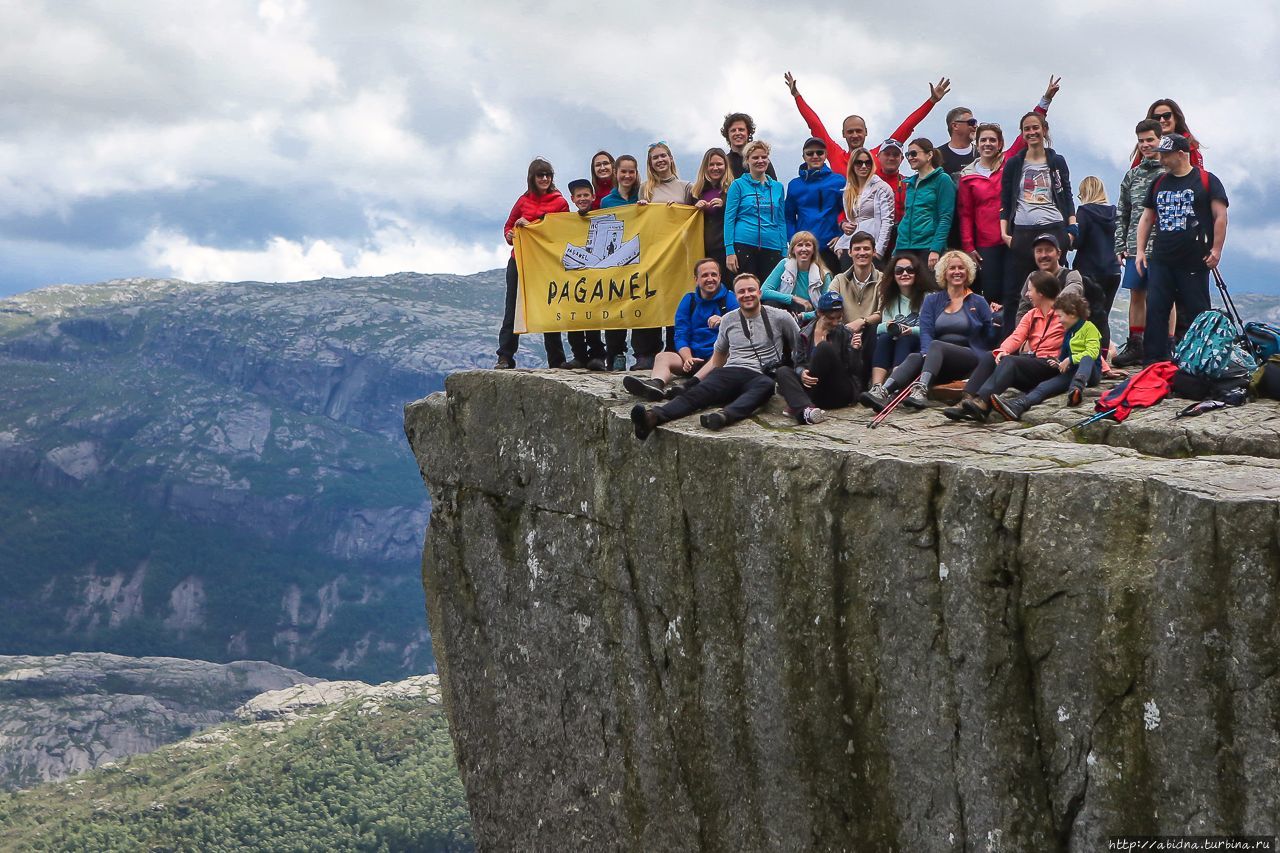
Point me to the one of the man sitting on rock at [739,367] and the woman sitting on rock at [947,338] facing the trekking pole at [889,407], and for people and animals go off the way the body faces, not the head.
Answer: the woman sitting on rock

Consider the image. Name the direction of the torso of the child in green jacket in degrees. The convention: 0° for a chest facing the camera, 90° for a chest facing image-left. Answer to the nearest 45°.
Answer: approximately 45°

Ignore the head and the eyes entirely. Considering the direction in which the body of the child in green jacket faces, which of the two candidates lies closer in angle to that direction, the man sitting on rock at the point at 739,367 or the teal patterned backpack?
the man sitting on rock

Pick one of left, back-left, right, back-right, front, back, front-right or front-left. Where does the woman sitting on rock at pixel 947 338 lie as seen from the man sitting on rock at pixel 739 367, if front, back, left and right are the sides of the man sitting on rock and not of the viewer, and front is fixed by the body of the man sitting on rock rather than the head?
back-left

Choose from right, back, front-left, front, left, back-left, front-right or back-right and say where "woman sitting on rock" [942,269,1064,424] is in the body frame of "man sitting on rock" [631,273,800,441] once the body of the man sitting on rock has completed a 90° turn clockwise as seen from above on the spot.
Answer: back-right

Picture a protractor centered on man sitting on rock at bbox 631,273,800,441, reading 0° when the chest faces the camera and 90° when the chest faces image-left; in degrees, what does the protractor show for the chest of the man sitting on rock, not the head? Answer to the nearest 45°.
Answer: approximately 45°

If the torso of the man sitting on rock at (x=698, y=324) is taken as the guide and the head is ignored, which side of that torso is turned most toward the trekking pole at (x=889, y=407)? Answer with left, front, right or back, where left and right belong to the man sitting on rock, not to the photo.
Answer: left

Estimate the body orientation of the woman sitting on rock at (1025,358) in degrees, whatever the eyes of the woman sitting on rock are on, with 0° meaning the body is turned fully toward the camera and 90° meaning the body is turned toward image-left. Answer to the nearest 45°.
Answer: approximately 45°
